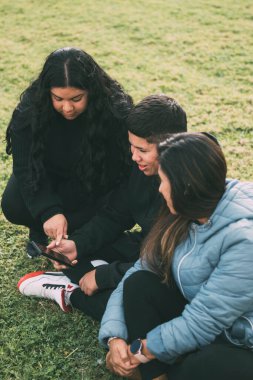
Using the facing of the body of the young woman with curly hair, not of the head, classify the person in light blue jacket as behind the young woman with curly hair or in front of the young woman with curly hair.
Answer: in front

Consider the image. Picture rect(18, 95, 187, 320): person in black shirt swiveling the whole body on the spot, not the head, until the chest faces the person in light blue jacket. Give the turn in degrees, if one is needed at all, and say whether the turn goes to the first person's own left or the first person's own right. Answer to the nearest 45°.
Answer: approximately 45° to the first person's own left

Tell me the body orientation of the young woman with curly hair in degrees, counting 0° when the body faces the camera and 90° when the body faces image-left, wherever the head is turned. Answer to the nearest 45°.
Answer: approximately 0°

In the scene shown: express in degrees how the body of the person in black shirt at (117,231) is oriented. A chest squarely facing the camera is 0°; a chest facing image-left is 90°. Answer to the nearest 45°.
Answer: approximately 45°
